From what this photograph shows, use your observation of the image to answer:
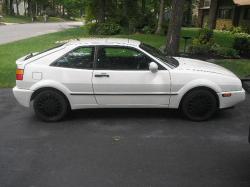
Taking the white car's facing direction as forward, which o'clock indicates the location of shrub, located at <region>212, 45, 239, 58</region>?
The shrub is roughly at 10 o'clock from the white car.

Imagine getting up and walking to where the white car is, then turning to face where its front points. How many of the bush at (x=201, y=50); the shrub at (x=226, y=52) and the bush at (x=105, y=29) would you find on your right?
0

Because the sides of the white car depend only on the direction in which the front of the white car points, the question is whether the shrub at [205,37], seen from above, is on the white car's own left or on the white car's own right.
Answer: on the white car's own left

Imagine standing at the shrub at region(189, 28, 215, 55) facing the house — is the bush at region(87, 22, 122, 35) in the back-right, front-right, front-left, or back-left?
front-left

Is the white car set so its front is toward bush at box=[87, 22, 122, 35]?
no

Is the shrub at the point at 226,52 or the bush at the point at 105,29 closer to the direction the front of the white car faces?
the shrub

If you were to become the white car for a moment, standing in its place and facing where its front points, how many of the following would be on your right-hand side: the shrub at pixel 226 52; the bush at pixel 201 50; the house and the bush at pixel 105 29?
0

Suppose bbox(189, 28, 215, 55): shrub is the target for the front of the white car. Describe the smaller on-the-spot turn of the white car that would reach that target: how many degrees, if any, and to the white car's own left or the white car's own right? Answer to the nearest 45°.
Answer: approximately 90° to the white car's own left

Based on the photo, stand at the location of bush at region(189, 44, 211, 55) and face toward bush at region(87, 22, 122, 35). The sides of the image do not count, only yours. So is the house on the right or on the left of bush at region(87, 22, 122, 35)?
right

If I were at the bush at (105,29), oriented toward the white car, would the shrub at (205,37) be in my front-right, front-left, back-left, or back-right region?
front-left

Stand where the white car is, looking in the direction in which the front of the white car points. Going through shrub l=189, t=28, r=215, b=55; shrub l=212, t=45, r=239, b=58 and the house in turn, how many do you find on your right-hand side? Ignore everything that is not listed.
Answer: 0

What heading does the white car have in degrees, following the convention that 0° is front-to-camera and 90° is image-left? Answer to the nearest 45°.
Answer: approximately 270°

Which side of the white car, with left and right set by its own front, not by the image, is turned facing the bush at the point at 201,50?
left

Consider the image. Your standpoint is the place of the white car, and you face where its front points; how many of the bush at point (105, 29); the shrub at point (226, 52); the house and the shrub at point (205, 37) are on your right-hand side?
0
